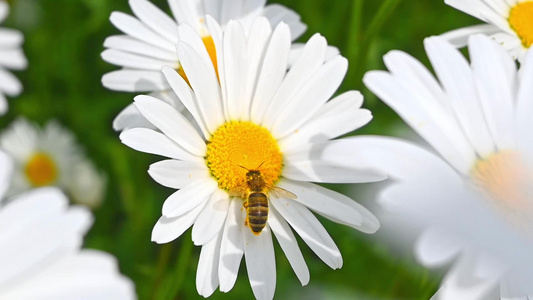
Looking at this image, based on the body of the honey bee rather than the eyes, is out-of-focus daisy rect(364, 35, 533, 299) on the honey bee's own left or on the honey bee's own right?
on the honey bee's own right

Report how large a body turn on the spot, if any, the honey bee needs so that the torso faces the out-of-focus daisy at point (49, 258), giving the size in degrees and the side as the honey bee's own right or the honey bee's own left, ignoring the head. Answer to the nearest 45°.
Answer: approximately 135° to the honey bee's own left

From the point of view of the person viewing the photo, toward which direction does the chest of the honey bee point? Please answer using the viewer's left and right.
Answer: facing away from the viewer

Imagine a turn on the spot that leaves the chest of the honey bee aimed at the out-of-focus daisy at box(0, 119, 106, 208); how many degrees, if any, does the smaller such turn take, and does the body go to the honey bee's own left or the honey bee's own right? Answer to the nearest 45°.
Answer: approximately 45° to the honey bee's own left
